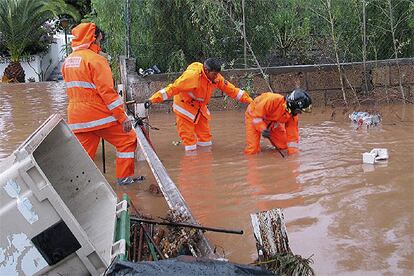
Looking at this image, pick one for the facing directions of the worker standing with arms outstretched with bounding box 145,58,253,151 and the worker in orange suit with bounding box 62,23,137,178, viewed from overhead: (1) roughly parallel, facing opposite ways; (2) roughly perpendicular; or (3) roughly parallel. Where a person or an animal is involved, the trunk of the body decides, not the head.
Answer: roughly perpendicular

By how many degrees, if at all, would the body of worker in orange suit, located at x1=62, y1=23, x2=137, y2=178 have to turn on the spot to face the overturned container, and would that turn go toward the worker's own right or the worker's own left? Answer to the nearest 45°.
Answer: approximately 135° to the worker's own right

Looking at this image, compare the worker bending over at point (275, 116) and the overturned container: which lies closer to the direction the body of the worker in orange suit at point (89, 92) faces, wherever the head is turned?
the worker bending over

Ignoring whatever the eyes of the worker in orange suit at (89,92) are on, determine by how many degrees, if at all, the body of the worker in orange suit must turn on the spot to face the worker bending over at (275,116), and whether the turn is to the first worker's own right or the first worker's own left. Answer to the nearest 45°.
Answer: approximately 45° to the first worker's own right

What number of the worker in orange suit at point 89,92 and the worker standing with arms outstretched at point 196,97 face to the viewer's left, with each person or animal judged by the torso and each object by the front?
0

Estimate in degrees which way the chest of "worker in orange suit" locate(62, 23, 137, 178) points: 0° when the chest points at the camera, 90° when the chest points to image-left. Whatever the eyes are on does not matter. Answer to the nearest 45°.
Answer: approximately 225°

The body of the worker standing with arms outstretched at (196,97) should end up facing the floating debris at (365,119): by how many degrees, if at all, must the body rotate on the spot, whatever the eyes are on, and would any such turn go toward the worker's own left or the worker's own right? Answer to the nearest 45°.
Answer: approximately 45° to the worker's own left

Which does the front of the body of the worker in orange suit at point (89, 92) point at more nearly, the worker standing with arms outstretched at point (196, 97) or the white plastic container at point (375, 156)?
the worker standing with arms outstretched

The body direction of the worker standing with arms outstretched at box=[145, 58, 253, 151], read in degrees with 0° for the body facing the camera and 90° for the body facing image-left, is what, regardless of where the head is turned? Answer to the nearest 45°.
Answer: approximately 315°

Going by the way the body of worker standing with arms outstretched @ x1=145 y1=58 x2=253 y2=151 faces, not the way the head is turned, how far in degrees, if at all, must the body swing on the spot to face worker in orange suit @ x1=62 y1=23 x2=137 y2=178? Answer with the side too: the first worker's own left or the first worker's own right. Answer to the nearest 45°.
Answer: approximately 90° to the first worker's own right
